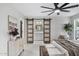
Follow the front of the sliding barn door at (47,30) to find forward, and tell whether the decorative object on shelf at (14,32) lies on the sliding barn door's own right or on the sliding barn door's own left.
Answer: on the sliding barn door's own right

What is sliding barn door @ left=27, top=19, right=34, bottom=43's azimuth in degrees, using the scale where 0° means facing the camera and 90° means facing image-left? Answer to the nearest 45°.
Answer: approximately 0°

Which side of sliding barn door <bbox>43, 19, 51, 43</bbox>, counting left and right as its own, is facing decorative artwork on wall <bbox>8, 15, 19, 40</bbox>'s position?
right

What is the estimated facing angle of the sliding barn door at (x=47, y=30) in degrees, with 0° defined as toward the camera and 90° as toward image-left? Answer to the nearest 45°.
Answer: approximately 0°

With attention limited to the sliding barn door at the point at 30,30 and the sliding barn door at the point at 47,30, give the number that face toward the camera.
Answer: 2
